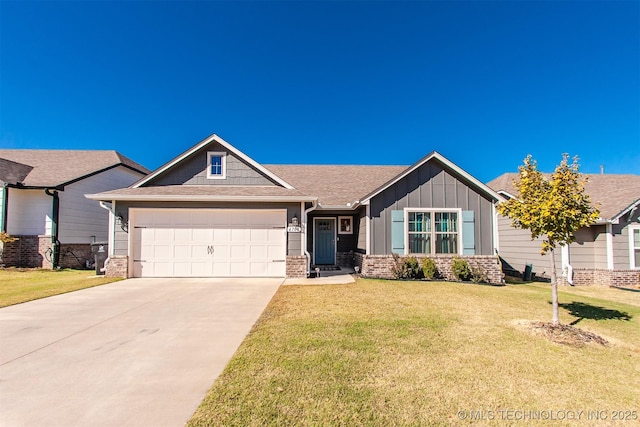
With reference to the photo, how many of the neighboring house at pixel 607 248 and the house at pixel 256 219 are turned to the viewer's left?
0

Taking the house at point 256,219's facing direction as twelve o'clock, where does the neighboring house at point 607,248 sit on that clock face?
The neighboring house is roughly at 9 o'clock from the house.

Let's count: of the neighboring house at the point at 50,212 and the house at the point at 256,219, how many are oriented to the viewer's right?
0

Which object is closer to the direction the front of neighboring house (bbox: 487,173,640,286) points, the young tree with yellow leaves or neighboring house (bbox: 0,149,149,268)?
the young tree with yellow leaves

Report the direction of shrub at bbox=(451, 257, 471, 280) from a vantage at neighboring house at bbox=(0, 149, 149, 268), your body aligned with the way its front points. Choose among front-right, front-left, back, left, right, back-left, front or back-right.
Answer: left

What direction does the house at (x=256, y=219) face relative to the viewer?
toward the camera

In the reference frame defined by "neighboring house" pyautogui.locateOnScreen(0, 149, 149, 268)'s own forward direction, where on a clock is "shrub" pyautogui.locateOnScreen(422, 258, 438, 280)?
The shrub is roughly at 9 o'clock from the neighboring house.

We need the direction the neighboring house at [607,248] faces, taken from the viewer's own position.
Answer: facing the viewer and to the right of the viewer

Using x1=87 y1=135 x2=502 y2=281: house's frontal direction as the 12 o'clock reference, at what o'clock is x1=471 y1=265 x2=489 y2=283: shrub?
The shrub is roughly at 9 o'clock from the house.

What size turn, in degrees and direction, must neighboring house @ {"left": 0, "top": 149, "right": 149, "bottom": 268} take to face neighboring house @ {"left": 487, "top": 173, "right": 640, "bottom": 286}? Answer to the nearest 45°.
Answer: approximately 90° to its left

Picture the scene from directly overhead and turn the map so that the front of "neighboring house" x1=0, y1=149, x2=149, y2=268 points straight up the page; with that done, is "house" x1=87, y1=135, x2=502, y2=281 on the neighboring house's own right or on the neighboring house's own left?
on the neighboring house's own left

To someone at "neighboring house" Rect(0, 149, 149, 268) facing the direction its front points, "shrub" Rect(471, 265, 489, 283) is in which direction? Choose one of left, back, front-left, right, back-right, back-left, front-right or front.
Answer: left

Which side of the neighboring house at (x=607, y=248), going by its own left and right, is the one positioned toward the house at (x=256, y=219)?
right

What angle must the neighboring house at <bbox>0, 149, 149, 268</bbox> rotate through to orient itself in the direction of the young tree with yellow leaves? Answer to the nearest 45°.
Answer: approximately 90° to its left

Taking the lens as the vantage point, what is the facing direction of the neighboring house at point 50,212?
facing the viewer and to the left of the viewer
